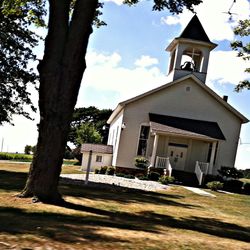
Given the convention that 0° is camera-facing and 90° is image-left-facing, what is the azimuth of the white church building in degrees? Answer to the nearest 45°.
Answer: approximately 0°

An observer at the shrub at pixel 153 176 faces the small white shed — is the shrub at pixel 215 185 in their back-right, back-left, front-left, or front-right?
back-right

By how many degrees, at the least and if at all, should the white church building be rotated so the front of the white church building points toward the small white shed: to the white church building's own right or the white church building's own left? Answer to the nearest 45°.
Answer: approximately 135° to the white church building's own right

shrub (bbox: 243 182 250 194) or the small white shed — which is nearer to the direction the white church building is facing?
the shrub
